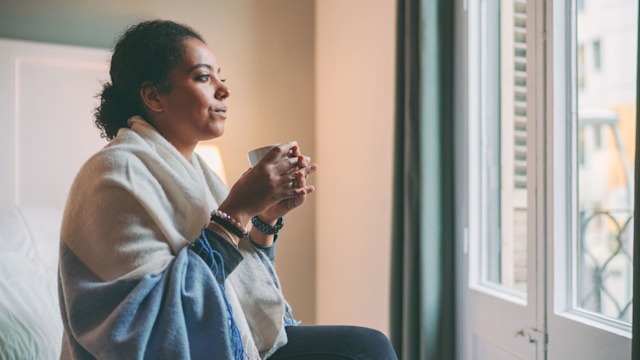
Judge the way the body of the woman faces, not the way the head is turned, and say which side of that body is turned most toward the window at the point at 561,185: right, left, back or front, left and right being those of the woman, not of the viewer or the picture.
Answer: front

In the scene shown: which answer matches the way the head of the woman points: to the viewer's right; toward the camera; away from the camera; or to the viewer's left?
to the viewer's right

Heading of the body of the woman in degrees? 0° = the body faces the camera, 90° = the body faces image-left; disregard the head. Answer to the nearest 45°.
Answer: approximately 270°

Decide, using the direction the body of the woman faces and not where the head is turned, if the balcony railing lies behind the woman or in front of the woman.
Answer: in front
